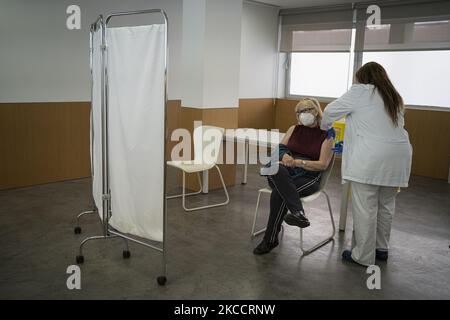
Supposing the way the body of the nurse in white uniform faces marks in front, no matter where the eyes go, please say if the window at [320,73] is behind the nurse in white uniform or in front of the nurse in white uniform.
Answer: in front

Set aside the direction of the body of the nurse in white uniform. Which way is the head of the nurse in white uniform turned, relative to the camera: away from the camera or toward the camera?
away from the camera

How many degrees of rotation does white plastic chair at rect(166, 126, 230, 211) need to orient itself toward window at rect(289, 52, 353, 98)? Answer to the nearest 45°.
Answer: approximately 180°

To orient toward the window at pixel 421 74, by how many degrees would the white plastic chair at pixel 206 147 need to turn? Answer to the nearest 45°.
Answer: approximately 180°

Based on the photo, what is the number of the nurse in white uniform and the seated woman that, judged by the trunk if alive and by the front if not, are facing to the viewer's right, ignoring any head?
0

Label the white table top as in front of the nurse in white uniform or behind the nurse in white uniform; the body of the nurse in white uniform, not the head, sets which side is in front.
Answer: in front

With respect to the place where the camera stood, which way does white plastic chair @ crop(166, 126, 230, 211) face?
facing the viewer and to the left of the viewer

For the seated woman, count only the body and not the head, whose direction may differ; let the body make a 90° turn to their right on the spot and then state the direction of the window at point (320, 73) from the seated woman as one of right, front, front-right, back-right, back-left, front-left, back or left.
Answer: front-right

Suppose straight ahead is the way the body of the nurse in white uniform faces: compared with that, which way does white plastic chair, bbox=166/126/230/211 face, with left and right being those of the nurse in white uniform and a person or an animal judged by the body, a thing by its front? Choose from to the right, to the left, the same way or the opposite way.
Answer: to the left

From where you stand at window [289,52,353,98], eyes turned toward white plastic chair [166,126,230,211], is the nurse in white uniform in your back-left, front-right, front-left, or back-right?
front-left

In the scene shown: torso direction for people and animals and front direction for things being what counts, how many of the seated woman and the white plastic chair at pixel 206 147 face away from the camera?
0

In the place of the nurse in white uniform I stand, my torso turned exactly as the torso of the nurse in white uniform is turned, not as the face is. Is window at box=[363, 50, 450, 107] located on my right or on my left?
on my right

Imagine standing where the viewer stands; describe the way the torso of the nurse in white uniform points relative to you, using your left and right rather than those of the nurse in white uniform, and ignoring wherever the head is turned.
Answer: facing away from the viewer and to the left of the viewer

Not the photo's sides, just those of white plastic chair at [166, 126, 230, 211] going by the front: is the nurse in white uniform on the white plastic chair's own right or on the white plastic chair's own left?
on the white plastic chair's own left

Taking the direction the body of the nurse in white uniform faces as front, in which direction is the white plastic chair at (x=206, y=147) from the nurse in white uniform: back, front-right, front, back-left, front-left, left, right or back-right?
front

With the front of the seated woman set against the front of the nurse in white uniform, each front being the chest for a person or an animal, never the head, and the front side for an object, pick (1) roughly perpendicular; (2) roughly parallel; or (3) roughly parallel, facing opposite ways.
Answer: roughly perpendicular

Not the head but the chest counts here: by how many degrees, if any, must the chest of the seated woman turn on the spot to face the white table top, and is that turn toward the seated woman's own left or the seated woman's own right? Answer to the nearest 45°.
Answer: approximately 135° to the seated woman's own right

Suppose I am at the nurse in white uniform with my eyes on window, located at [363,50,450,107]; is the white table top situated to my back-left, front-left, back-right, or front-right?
front-left

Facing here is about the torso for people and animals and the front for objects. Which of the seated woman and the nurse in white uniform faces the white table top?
the nurse in white uniform

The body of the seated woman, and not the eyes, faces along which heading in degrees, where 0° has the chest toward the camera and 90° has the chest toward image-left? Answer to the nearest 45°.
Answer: approximately 45°
